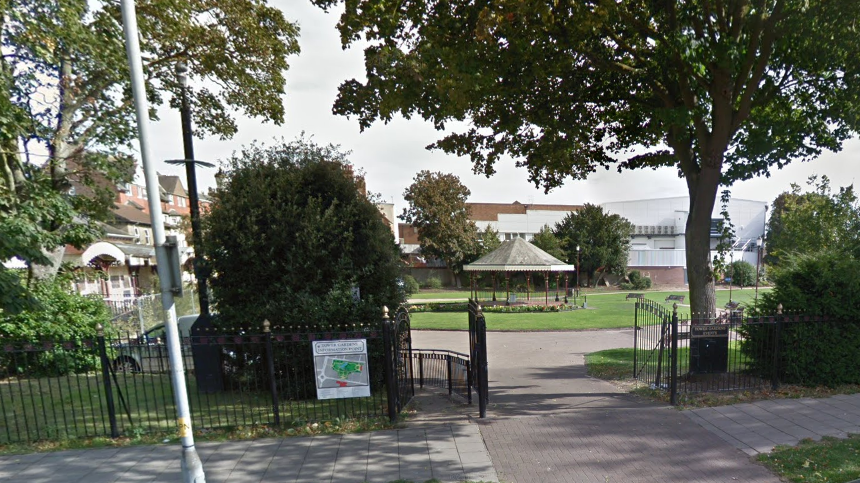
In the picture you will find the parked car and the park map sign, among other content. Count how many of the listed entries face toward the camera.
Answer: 1

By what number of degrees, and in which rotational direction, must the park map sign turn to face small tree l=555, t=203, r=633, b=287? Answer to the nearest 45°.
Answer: approximately 135° to its left

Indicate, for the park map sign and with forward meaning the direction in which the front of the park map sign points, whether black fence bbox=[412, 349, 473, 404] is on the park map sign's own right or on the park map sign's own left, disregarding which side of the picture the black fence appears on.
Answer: on the park map sign's own left

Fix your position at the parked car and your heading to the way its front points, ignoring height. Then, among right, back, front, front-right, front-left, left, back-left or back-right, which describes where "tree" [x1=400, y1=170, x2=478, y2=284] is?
back-right

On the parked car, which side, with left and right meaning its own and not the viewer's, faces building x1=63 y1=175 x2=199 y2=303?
right

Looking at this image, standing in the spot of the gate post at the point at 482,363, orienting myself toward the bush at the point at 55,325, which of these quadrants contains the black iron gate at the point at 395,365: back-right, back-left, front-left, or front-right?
front-left

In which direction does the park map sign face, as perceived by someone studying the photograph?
facing the viewer

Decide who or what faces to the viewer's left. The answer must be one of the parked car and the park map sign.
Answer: the parked car

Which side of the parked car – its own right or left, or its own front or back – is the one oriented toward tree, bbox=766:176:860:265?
back

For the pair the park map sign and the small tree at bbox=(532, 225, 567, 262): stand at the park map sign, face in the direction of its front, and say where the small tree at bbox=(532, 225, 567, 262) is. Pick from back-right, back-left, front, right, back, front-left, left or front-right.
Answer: back-left

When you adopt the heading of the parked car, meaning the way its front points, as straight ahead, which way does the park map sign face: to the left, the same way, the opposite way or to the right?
to the left

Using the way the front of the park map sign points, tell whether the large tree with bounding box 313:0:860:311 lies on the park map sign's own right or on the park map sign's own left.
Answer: on the park map sign's own left

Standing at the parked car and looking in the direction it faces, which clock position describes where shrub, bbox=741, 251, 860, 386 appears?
The shrub is roughly at 7 o'clock from the parked car.

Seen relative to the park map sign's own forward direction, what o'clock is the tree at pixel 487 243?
The tree is roughly at 7 o'clock from the park map sign.

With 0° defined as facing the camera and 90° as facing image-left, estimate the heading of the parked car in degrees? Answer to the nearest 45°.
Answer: approximately 90°

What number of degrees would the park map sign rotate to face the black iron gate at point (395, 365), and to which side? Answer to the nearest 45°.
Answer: approximately 90° to its left
